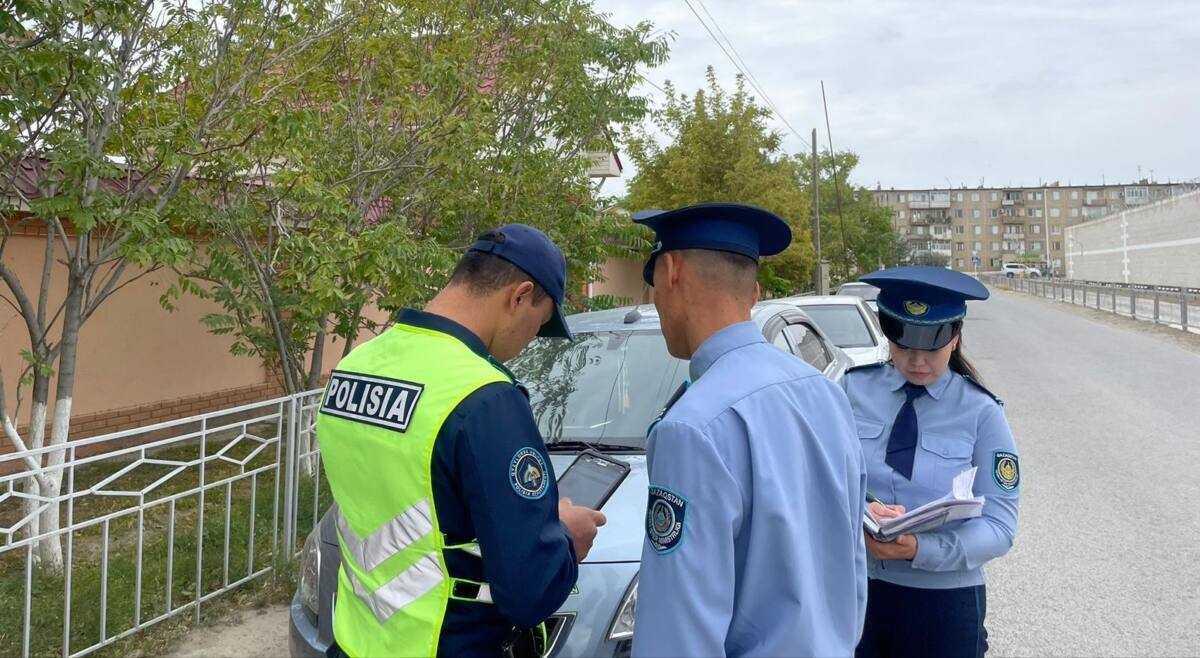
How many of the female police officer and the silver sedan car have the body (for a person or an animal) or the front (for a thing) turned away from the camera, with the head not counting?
0

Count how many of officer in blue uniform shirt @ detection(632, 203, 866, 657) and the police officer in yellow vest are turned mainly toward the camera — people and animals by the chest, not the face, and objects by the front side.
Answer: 0

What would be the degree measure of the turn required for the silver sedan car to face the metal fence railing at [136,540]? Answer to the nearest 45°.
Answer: approximately 90° to its right

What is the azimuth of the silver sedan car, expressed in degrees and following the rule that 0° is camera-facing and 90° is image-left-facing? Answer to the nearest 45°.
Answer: approximately 45°

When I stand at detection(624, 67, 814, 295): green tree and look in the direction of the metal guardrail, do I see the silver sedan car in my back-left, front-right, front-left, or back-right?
back-right

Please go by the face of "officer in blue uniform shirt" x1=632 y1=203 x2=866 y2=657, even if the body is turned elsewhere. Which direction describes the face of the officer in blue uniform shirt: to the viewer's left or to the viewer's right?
to the viewer's left

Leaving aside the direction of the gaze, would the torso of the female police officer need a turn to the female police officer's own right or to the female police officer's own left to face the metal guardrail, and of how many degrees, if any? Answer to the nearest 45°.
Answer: approximately 135° to the female police officer's own right

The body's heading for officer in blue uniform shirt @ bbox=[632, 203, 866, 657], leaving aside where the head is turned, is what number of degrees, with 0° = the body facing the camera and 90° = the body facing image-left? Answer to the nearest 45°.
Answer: approximately 135°

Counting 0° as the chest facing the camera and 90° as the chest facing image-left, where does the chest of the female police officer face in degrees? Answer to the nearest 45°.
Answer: approximately 45°

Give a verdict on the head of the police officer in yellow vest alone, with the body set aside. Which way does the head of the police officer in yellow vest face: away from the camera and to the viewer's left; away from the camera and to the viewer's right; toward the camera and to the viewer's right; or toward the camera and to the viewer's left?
away from the camera and to the viewer's right

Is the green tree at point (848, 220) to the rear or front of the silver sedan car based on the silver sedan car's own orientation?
to the rear

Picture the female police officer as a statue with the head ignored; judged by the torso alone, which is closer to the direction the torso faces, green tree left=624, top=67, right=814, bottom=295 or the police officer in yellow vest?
the police officer in yellow vest
